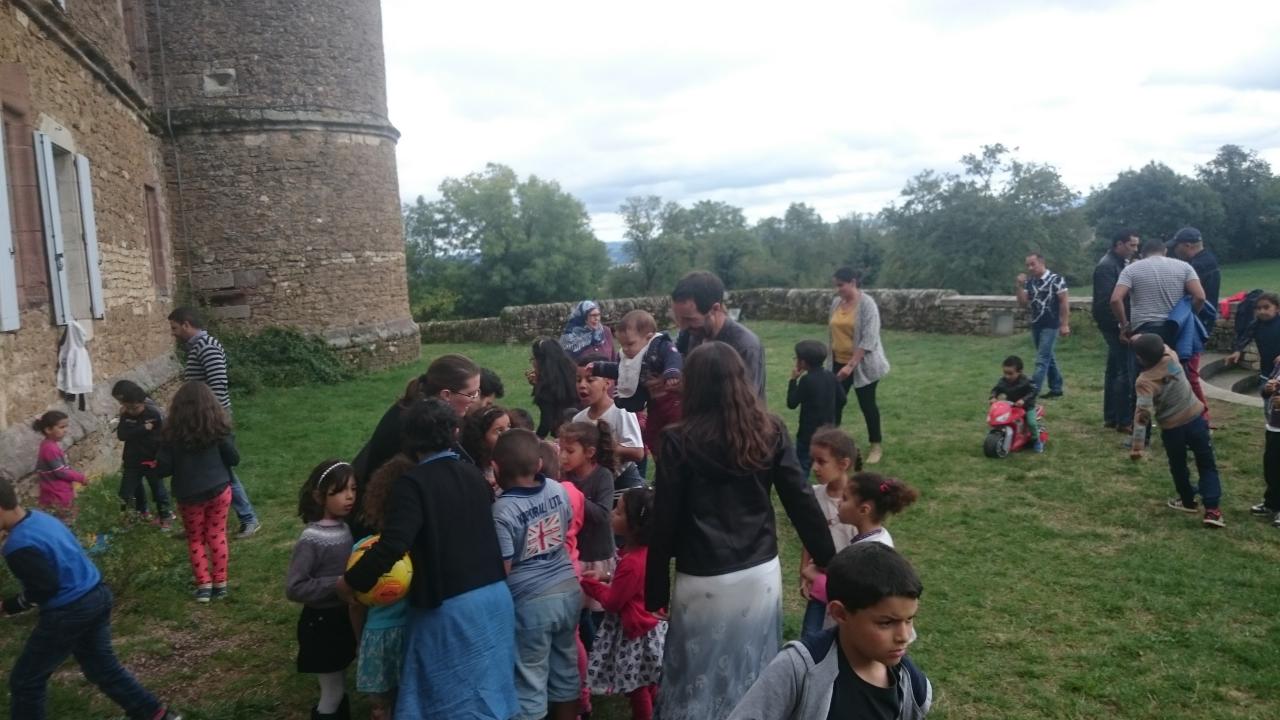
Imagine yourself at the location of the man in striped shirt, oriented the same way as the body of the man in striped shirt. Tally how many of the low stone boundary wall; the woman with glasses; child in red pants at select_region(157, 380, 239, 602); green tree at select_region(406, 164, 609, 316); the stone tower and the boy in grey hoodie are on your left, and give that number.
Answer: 3

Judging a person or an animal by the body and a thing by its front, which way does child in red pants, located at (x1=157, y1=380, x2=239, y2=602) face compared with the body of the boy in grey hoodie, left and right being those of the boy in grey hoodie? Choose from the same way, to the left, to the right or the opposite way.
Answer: the opposite way

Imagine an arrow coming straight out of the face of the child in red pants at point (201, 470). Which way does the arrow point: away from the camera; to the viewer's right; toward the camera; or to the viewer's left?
away from the camera

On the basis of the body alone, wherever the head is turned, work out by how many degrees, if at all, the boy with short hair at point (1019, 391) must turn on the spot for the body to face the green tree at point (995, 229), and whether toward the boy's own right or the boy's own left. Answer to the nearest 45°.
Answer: approximately 135° to the boy's own right

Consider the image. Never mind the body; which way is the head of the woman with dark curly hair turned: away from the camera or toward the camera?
away from the camera

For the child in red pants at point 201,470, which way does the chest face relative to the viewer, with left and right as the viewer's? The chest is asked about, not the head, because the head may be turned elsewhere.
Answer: facing away from the viewer

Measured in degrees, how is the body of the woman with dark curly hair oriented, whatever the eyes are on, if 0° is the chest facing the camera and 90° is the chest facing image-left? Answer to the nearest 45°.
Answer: approximately 180°

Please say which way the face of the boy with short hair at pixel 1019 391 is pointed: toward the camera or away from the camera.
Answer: toward the camera

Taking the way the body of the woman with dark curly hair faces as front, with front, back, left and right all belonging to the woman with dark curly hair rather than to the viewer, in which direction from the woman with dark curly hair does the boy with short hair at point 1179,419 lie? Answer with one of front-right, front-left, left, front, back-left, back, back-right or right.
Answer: front-right

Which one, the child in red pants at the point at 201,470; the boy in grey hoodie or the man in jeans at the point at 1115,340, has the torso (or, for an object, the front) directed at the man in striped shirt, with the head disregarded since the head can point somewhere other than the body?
the child in red pants

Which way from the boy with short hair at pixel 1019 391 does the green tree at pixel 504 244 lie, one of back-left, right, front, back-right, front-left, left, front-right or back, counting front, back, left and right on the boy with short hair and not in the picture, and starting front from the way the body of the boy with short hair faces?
right

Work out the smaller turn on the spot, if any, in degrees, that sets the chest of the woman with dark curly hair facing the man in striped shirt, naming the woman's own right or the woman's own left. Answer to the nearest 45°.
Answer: approximately 45° to the woman's own left

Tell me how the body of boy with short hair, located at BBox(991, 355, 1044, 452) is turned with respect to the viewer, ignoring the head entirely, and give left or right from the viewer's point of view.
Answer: facing the viewer and to the left of the viewer

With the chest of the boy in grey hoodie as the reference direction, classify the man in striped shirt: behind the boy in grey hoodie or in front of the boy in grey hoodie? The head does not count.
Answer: behind

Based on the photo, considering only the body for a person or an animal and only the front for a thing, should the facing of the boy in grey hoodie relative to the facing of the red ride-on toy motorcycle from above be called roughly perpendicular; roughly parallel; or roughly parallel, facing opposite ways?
roughly perpendicular

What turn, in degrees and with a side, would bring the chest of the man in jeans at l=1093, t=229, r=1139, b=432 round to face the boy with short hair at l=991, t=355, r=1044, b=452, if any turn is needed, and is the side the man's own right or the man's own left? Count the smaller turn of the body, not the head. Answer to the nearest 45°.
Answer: approximately 135° to the man's own right
